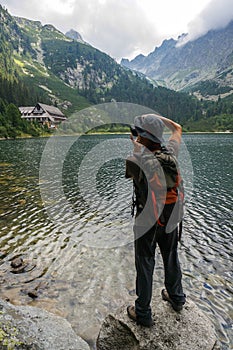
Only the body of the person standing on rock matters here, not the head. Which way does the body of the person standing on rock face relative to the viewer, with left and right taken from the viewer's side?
facing away from the viewer and to the left of the viewer
